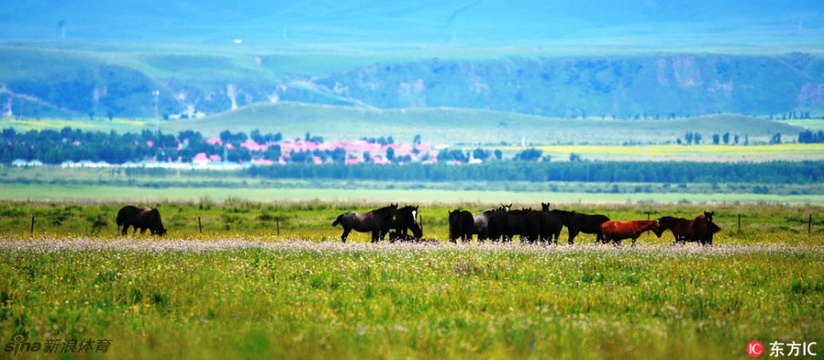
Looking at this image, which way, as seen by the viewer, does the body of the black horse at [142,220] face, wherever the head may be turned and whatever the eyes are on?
to the viewer's right

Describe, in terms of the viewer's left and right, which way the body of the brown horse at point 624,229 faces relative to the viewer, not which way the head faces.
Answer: facing to the right of the viewer

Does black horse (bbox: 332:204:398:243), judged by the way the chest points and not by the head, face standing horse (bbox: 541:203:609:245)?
yes

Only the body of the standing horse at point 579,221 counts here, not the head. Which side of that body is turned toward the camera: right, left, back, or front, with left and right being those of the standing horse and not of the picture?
left

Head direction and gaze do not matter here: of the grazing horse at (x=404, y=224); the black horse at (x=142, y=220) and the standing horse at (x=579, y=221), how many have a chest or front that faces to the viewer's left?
1

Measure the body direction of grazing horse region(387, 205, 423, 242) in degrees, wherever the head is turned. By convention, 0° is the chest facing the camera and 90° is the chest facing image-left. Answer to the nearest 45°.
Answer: approximately 315°

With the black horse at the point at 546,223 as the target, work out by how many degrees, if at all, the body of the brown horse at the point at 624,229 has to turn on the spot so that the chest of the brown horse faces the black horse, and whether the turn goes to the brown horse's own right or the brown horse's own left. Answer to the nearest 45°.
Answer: approximately 180°
